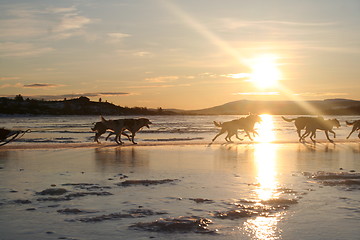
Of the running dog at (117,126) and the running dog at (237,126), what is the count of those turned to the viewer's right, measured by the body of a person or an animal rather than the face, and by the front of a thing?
2

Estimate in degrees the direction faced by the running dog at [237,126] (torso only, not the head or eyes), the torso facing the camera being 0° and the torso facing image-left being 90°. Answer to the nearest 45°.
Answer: approximately 270°

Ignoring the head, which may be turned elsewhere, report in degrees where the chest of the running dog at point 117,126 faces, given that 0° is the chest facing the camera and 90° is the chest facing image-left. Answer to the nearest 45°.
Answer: approximately 270°

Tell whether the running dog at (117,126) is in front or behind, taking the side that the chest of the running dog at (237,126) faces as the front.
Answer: behind

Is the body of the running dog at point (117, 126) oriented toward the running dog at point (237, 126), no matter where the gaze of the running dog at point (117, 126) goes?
yes
